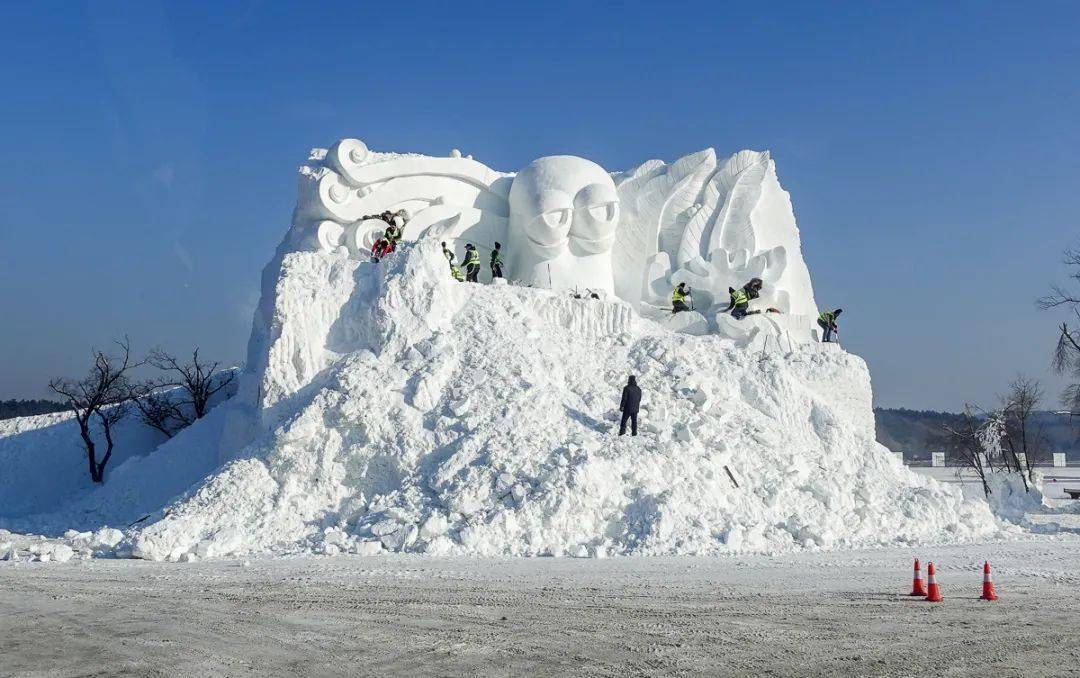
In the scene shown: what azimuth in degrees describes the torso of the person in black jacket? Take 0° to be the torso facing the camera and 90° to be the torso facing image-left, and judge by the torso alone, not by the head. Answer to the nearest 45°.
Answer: approximately 180°

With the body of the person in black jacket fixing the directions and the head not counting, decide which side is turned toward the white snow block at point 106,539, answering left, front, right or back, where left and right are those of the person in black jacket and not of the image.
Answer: left

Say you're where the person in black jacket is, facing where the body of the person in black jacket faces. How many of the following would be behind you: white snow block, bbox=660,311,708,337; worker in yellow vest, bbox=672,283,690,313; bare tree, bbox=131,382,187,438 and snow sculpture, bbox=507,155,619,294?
0

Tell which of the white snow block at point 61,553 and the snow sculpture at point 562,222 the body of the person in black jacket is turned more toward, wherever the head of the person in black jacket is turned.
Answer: the snow sculpture

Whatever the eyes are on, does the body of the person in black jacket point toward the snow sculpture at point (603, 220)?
yes

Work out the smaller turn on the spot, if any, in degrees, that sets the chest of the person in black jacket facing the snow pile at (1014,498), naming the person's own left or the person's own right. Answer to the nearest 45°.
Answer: approximately 45° to the person's own right

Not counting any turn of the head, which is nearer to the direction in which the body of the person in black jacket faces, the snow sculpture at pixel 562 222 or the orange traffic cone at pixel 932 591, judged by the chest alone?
the snow sculpture

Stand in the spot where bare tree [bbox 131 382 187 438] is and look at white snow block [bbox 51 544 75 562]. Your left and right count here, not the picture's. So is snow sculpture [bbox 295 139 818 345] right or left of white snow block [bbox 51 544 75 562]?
left

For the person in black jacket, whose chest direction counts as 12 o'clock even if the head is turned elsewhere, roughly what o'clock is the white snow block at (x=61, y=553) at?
The white snow block is roughly at 8 o'clock from the person in black jacket.

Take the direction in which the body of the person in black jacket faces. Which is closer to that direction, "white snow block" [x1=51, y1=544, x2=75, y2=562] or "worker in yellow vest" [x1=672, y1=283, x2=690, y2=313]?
the worker in yellow vest

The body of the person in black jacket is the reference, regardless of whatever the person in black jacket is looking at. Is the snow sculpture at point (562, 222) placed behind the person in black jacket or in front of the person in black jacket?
in front

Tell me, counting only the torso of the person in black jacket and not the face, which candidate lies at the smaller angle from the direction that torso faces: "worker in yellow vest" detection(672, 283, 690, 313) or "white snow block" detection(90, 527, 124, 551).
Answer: the worker in yellow vest

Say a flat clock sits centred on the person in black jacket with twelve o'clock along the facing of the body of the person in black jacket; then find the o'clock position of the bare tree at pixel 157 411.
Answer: The bare tree is roughly at 10 o'clock from the person in black jacket.

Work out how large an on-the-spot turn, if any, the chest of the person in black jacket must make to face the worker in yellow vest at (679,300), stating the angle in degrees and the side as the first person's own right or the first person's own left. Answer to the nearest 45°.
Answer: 0° — they already face them

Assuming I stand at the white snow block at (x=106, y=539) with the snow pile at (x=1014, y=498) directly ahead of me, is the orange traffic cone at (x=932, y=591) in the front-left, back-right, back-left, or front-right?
front-right
